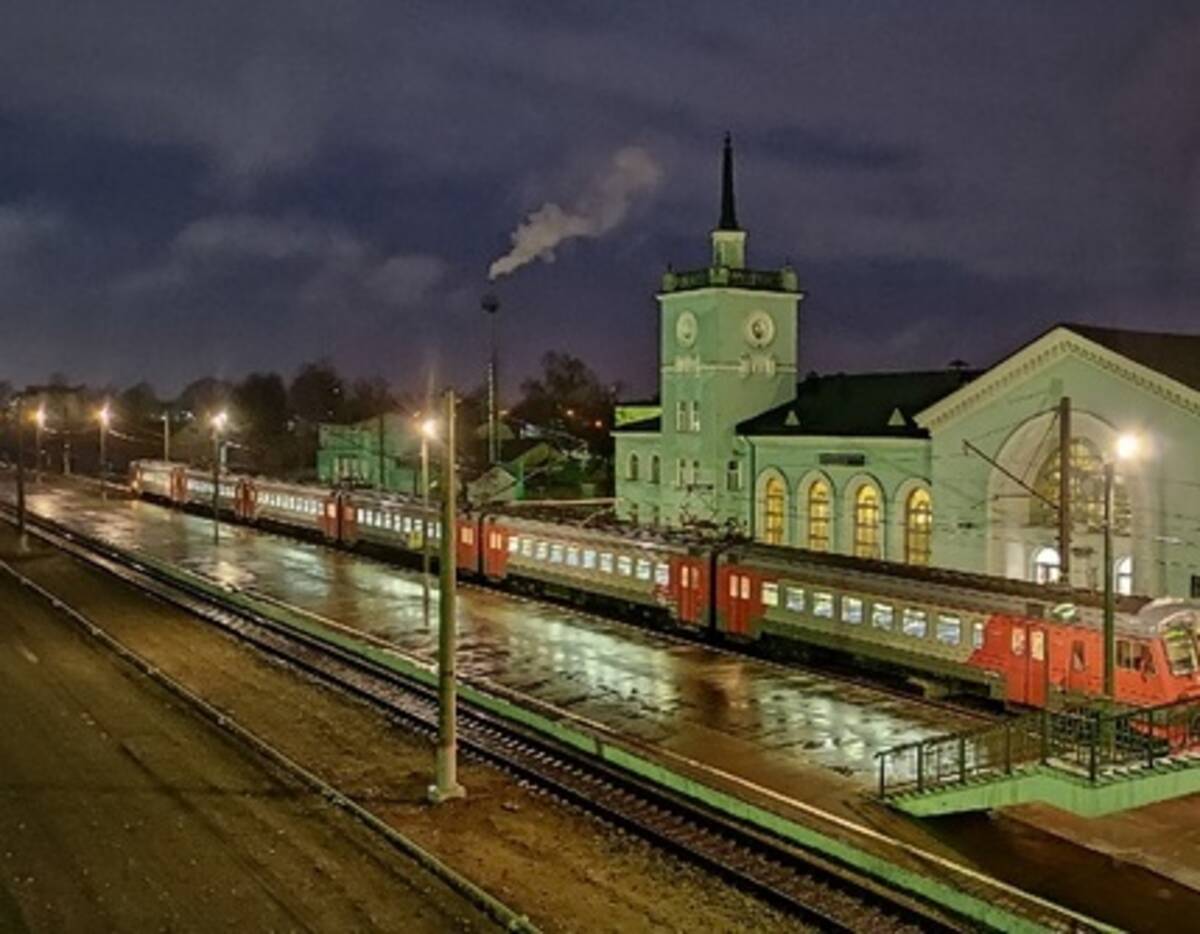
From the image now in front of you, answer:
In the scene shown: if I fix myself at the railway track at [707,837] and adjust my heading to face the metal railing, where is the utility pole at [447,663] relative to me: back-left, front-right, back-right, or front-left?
back-left

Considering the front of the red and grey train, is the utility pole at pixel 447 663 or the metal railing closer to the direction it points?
the metal railing

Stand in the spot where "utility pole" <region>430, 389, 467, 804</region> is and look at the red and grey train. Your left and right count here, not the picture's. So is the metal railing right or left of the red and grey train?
right

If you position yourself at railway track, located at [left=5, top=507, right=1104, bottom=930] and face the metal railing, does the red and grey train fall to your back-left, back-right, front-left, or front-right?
front-left

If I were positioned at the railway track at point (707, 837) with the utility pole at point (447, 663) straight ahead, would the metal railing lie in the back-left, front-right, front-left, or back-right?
back-right

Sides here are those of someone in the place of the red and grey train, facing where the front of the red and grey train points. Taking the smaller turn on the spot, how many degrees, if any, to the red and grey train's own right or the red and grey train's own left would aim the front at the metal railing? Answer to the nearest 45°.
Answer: approximately 45° to the red and grey train's own right

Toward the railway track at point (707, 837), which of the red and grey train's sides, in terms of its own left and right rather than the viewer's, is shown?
right

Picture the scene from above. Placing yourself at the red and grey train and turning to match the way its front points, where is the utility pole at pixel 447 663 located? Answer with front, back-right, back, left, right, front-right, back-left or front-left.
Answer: right
